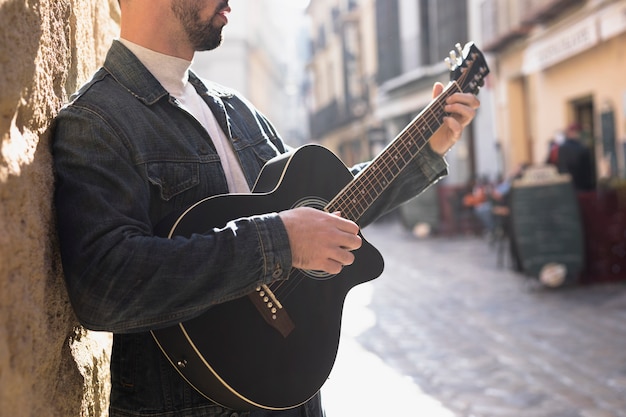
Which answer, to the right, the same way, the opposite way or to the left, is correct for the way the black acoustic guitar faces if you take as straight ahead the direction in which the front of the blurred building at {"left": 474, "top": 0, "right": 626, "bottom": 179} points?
to the left

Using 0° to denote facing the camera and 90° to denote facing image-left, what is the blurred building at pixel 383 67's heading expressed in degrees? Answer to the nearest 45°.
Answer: approximately 45°

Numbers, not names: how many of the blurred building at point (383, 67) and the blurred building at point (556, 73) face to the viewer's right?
0

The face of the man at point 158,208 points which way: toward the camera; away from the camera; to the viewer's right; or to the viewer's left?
to the viewer's right

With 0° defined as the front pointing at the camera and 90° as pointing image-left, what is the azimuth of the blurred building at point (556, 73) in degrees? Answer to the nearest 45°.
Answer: approximately 45°

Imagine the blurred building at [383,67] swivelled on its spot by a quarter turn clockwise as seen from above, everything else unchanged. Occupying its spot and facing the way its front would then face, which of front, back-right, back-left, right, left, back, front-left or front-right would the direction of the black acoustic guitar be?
back-left

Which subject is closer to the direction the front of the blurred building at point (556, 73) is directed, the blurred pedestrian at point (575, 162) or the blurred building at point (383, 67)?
the blurred pedestrian

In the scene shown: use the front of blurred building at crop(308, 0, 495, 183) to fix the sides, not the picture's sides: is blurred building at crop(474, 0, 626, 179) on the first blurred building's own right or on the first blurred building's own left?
on the first blurred building's own left

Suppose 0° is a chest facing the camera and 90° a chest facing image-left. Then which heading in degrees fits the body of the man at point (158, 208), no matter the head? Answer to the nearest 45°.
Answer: approximately 315°
